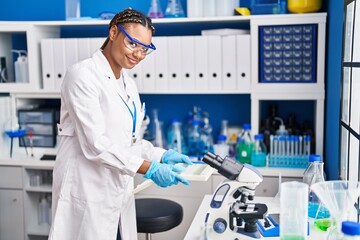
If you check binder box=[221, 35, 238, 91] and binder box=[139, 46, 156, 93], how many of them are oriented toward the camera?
2

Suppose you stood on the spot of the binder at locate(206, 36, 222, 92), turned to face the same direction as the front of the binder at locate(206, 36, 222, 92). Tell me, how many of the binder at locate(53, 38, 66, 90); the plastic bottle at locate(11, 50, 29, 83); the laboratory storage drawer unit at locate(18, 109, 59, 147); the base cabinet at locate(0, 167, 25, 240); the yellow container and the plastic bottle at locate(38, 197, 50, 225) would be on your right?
5
